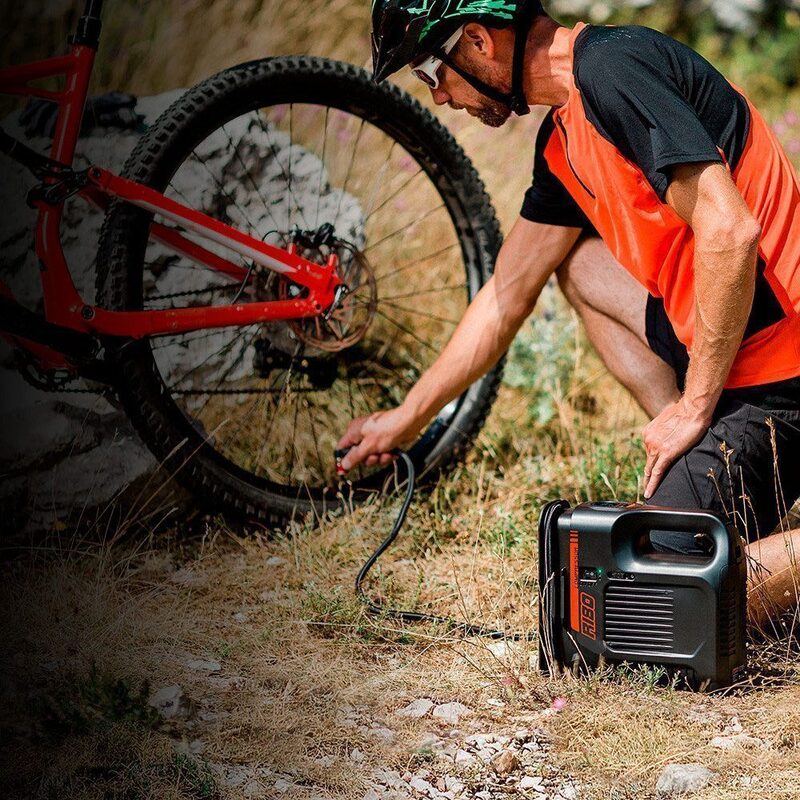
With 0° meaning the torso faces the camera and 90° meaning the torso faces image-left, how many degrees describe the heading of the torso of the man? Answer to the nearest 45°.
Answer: approximately 90°

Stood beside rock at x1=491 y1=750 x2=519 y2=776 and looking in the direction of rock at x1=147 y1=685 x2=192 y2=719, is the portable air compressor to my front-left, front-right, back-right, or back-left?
back-right

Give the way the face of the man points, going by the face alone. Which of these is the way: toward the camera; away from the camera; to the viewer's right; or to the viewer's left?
to the viewer's left
